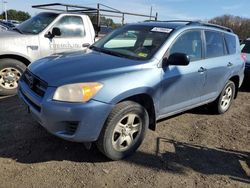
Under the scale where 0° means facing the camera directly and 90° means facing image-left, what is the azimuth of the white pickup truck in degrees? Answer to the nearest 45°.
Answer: approximately 45°

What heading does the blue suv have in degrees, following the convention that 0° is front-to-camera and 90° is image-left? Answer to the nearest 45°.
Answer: approximately 45°

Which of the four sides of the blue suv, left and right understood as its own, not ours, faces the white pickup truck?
right

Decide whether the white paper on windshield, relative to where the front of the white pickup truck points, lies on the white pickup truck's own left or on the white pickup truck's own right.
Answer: on the white pickup truck's own left

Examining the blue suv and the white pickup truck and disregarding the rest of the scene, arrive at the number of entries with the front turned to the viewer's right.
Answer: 0
